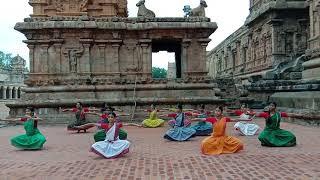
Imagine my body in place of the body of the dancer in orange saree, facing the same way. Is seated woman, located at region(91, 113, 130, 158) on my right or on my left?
on my right

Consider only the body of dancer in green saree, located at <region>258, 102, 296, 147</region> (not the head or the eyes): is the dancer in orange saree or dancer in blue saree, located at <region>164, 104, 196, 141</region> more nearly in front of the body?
the dancer in orange saree

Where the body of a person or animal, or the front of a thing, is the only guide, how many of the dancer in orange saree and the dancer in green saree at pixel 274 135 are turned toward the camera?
2

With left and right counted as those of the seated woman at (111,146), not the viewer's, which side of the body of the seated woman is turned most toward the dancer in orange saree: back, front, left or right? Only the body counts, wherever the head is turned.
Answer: left

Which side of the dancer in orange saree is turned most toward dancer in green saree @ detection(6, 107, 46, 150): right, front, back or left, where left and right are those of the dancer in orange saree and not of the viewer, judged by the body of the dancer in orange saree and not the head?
right

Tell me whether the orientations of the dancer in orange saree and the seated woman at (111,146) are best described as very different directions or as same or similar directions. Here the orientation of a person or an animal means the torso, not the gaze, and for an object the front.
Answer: same or similar directions

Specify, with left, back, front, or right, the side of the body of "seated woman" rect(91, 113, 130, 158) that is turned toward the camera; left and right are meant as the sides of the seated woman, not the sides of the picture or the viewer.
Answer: front

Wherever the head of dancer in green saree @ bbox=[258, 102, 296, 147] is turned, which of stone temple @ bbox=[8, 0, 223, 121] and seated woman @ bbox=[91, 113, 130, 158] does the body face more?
the seated woman

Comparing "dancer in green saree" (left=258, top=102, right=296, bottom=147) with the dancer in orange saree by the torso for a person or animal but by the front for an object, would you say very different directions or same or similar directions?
same or similar directions

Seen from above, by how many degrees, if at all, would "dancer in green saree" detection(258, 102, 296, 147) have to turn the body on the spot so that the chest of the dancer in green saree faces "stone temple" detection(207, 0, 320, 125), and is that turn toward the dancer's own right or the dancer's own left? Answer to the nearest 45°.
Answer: approximately 180°

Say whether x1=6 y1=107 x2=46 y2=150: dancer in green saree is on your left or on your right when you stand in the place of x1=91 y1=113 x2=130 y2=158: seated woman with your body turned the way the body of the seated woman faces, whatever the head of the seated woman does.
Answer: on your right

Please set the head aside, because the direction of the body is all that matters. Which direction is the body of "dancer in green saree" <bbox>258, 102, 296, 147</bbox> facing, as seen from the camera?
toward the camera

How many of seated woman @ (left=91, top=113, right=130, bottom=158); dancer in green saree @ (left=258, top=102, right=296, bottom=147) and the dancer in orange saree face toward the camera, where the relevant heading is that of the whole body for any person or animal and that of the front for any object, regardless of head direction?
3

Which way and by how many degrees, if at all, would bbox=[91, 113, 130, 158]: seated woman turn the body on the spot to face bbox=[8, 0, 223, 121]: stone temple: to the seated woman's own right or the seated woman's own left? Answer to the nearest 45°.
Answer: approximately 180°

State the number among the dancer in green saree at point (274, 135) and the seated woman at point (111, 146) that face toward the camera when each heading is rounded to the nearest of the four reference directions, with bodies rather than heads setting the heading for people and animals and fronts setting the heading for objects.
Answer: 2

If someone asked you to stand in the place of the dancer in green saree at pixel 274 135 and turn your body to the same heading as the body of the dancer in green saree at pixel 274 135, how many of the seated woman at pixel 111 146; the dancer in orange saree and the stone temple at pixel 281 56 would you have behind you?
1
